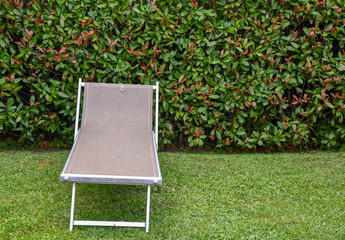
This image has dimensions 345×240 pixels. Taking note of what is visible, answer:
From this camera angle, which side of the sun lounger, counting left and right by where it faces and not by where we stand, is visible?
front
